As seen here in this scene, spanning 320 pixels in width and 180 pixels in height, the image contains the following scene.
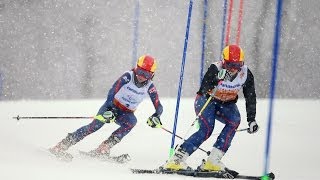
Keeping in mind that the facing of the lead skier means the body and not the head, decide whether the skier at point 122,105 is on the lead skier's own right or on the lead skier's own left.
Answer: on the lead skier's own right

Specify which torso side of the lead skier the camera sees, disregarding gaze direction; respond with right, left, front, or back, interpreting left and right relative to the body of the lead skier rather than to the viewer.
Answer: front
